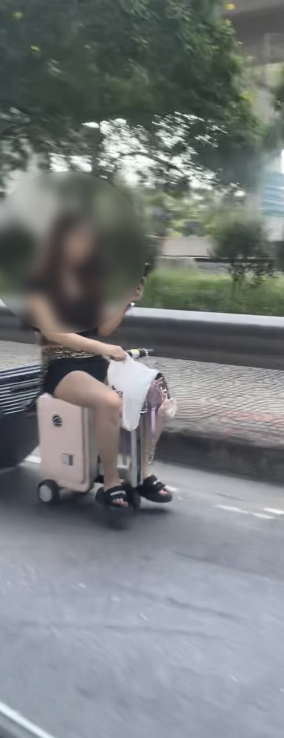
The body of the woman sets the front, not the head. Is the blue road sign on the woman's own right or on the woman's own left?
on the woman's own left

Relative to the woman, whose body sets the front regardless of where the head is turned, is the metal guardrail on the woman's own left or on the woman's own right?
on the woman's own left

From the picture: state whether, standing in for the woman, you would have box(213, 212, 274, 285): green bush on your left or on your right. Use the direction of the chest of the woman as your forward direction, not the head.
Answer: on your left

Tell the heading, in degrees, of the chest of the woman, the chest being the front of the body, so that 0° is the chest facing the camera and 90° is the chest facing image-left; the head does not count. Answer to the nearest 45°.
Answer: approximately 315°

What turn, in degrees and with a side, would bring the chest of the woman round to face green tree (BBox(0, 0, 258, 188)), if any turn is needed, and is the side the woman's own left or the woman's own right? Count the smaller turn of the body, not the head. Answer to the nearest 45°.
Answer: approximately 135° to the woman's own left

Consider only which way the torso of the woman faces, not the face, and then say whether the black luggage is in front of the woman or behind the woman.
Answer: behind
